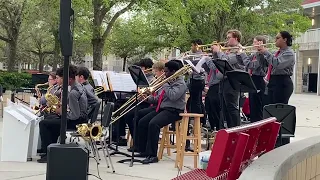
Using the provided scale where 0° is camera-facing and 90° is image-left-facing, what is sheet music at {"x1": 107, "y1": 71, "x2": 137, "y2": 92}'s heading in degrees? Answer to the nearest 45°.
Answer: approximately 315°

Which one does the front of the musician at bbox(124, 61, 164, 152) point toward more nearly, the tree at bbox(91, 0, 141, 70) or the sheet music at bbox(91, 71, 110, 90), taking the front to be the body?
the sheet music

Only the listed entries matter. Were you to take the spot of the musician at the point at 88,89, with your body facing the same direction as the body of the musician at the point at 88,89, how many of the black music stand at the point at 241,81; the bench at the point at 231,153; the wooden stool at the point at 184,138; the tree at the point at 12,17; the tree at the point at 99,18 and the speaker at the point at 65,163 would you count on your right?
2

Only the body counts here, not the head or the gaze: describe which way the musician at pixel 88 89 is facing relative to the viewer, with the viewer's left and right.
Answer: facing to the left of the viewer

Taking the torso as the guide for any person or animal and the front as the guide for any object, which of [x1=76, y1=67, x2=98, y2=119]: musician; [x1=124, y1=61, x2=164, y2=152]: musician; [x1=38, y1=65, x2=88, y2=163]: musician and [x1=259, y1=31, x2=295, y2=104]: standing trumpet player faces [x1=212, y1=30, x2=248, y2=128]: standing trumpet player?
[x1=259, y1=31, x2=295, y2=104]: standing trumpet player

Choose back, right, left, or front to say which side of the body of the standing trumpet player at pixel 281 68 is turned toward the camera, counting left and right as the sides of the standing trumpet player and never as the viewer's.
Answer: left

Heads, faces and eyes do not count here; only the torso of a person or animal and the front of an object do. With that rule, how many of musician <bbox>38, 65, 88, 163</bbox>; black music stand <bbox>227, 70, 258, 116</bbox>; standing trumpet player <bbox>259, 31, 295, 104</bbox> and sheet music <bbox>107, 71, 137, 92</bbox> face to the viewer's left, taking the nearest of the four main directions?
2

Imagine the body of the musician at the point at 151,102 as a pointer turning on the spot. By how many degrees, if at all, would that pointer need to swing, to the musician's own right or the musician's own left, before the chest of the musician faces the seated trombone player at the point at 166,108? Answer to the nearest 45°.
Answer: approximately 90° to the musician's own left

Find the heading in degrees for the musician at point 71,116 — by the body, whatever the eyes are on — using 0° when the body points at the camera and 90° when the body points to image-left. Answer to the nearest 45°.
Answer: approximately 90°

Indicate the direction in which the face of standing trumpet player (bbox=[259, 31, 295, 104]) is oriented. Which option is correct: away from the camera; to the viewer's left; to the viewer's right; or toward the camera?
to the viewer's left

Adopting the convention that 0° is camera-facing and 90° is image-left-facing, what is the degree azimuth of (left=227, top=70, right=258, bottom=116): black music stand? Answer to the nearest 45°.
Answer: approximately 225°

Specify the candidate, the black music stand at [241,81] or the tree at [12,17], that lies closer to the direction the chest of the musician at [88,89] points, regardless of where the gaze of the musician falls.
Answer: the tree

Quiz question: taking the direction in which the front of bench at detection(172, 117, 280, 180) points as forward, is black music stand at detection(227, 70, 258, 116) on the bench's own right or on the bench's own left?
on the bench's own right

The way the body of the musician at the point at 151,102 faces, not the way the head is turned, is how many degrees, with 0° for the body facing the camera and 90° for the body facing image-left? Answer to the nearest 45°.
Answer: approximately 90°
